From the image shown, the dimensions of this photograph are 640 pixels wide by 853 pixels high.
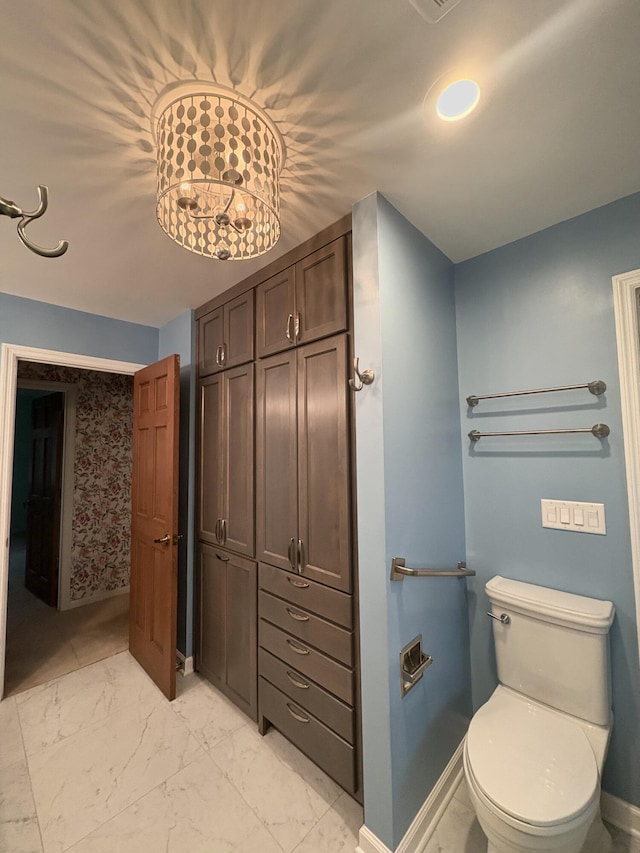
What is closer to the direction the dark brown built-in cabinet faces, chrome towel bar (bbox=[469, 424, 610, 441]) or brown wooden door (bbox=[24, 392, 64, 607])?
the brown wooden door

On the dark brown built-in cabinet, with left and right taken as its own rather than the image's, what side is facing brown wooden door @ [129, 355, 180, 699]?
right

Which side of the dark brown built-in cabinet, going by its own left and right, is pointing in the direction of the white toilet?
left

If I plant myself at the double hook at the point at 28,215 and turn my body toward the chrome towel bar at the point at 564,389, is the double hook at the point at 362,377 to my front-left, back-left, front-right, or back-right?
front-left

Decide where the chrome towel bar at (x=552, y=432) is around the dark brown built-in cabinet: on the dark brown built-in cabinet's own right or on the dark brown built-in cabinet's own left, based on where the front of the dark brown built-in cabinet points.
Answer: on the dark brown built-in cabinet's own left

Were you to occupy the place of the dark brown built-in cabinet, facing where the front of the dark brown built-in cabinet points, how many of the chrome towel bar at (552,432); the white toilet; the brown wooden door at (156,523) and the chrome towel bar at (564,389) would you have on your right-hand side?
1

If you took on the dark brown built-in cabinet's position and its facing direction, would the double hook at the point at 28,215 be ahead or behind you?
ahead

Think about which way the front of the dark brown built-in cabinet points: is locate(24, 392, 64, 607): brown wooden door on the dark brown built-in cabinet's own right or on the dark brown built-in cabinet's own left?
on the dark brown built-in cabinet's own right

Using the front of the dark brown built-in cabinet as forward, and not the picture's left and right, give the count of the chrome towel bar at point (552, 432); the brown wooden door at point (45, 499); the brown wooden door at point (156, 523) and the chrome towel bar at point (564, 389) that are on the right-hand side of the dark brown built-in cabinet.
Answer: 2

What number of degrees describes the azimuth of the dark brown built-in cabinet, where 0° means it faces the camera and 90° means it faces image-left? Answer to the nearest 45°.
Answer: approximately 45°

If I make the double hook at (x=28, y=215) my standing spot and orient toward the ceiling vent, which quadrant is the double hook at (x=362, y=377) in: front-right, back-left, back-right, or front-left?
front-left

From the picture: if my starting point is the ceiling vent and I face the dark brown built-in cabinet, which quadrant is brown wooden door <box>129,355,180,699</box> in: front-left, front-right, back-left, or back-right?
front-left
